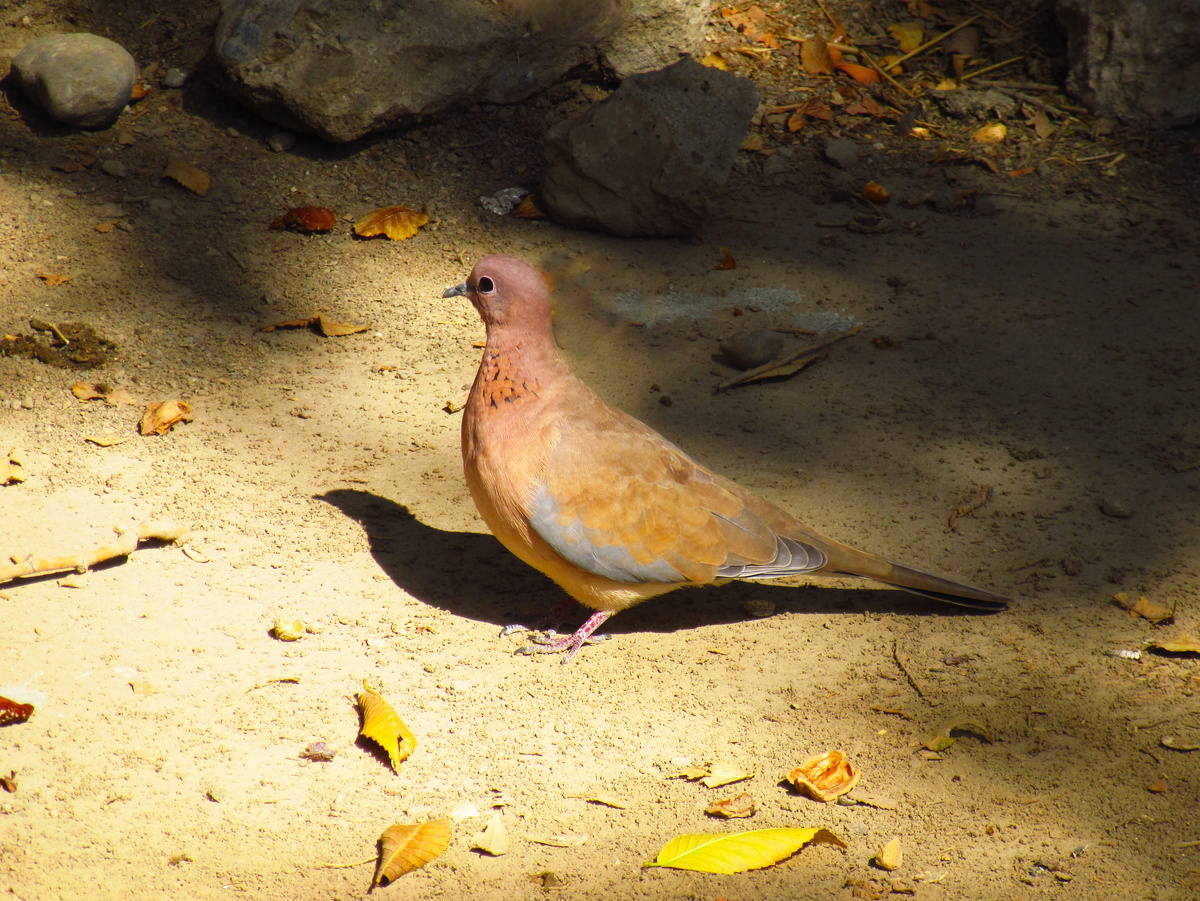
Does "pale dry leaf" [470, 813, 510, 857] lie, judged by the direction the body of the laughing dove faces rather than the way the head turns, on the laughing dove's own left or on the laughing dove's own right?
on the laughing dove's own left

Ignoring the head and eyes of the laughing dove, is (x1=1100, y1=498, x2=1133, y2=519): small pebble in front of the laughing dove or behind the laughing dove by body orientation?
behind

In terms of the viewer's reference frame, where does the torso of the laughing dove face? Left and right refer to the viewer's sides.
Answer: facing to the left of the viewer

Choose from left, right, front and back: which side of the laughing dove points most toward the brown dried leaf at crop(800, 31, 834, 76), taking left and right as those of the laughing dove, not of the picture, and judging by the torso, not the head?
right

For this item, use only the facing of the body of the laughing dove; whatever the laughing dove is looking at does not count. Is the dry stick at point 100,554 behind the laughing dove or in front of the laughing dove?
in front

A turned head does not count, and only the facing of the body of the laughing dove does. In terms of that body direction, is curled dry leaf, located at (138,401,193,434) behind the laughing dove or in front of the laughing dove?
in front

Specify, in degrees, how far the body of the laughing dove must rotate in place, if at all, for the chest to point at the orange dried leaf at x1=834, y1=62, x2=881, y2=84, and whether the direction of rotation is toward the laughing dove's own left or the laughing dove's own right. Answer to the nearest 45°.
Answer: approximately 90° to the laughing dove's own right

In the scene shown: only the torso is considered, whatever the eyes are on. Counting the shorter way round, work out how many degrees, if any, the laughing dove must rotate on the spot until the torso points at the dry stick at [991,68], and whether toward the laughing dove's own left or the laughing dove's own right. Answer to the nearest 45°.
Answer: approximately 90° to the laughing dove's own right

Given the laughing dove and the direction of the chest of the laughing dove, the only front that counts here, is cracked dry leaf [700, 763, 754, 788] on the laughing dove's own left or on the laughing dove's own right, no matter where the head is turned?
on the laughing dove's own left

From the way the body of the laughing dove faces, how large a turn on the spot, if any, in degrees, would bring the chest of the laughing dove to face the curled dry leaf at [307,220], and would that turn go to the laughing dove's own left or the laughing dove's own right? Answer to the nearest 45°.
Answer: approximately 45° to the laughing dove's own right

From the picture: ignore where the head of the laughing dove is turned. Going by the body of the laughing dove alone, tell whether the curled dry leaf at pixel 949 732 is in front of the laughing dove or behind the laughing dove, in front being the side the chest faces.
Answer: behind

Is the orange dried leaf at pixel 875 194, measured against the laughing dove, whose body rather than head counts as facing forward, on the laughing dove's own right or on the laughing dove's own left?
on the laughing dove's own right

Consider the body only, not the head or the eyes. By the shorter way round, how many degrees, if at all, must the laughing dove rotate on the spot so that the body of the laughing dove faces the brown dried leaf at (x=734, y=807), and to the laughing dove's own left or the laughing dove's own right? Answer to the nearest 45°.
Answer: approximately 135° to the laughing dove's own left

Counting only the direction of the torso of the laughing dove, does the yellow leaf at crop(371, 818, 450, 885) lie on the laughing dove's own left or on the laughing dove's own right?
on the laughing dove's own left

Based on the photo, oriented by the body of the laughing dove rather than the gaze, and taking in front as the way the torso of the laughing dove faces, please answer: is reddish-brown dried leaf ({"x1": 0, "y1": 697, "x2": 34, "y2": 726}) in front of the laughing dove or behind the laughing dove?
in front

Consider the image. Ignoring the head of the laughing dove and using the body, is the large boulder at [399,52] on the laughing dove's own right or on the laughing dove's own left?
on the laughing dove's own right

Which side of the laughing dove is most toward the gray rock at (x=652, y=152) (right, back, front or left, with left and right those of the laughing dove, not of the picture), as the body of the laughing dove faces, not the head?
right
